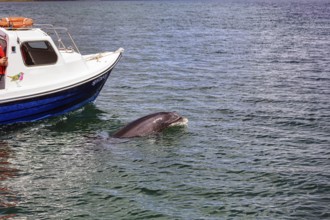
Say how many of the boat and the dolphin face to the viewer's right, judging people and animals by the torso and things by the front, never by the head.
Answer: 2

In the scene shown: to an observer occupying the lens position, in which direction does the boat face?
facing to the right of the viewer

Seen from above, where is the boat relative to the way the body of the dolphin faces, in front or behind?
behind

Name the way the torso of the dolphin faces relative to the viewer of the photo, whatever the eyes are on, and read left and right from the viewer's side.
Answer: facing to the right of the viewer

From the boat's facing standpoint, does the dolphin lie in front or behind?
in front

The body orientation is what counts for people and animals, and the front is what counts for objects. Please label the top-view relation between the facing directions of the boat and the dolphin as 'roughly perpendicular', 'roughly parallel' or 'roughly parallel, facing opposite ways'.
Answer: roughly parallel
